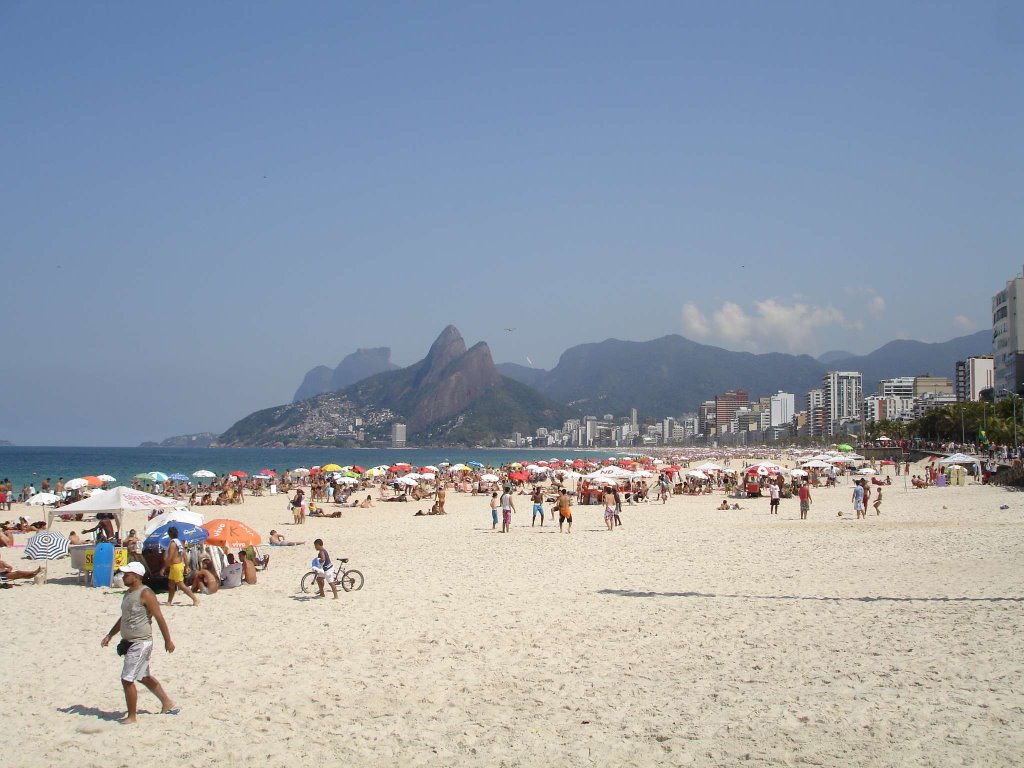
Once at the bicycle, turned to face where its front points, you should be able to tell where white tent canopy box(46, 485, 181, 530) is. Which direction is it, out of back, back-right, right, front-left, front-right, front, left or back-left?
front-right

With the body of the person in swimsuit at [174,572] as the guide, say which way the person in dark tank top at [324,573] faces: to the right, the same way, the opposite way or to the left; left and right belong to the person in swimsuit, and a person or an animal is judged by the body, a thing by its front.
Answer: the same way

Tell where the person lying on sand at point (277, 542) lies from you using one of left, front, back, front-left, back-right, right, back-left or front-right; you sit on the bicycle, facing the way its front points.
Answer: right

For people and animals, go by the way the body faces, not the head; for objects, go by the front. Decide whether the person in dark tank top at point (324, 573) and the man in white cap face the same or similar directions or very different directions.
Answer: same or similar directions

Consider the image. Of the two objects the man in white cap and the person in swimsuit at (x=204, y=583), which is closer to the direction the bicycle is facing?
the person in swimsuit
